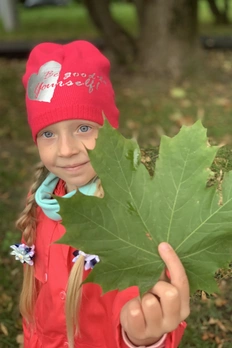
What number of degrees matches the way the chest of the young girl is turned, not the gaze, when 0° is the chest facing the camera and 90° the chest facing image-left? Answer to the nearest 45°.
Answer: approximately 0°

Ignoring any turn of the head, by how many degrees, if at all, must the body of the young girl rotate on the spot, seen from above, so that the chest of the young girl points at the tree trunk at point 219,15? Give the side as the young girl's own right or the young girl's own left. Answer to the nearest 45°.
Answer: approximately 180°

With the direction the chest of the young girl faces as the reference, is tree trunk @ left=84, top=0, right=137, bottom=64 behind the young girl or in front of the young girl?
behind
